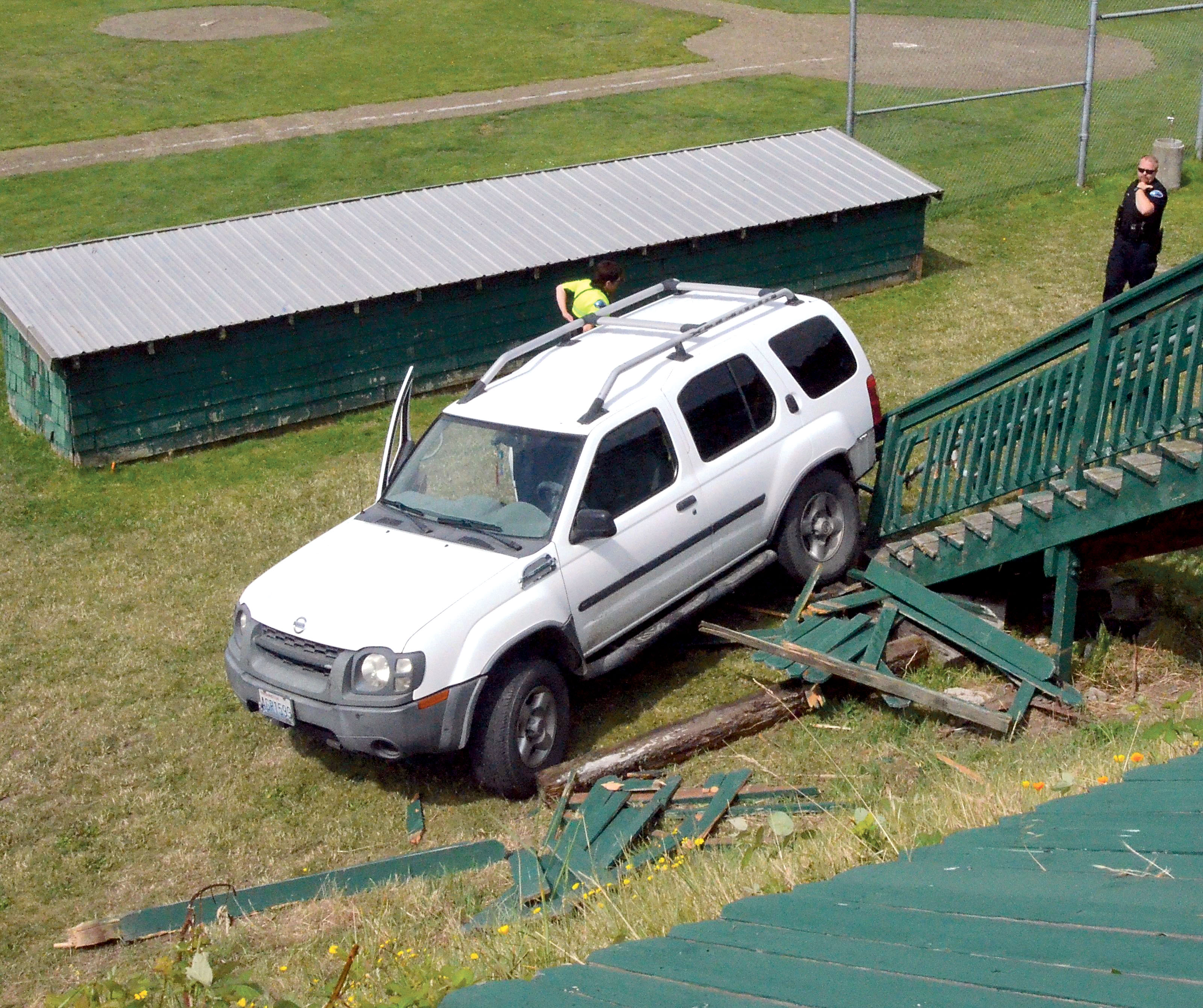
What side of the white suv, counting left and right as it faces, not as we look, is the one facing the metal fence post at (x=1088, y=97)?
back

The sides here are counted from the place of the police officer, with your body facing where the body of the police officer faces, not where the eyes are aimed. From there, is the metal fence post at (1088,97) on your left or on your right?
on your right

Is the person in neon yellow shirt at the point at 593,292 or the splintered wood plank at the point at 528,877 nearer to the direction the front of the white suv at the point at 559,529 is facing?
the splintered wood plank

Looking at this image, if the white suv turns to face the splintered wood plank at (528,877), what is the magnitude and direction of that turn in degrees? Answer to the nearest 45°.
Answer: approximately 45° to its left

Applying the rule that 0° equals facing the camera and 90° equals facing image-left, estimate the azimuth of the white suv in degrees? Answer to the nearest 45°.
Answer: approximately 45°

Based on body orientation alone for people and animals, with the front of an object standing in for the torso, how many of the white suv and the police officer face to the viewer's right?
0
